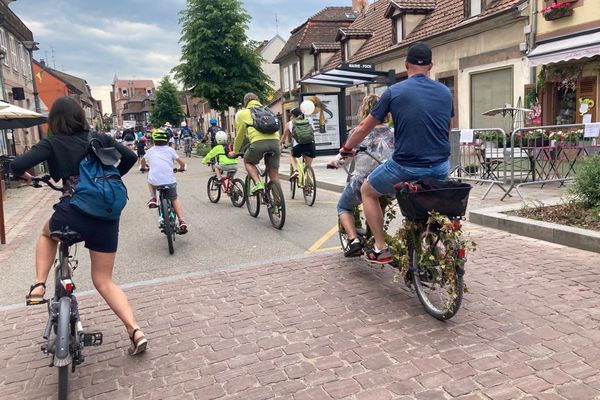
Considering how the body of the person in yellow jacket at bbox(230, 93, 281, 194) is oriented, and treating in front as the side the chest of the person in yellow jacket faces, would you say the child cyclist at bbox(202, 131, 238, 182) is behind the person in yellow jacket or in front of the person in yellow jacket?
in front

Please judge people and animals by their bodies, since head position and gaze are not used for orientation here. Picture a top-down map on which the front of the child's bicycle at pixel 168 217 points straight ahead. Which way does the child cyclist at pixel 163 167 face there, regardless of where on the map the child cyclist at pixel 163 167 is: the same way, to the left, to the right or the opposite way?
the same way

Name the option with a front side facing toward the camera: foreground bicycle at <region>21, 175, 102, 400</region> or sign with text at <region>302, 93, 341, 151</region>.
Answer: the sign with text

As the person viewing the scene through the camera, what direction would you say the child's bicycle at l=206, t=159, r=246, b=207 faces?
facing away from the viewer and to the left of the viewer

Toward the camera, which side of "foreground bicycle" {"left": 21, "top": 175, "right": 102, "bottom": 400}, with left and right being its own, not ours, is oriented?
back

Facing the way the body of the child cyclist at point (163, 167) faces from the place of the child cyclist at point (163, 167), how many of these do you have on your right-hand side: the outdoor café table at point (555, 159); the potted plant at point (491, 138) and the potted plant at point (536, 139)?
3

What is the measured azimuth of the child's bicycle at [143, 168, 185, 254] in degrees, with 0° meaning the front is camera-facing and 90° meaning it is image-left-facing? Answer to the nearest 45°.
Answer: approximately 180°

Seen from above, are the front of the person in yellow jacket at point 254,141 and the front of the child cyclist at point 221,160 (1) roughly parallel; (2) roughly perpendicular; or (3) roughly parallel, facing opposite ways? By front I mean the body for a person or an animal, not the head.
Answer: roughly parallel

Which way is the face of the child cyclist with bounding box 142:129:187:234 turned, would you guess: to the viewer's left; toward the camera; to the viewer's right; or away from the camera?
away from the camera

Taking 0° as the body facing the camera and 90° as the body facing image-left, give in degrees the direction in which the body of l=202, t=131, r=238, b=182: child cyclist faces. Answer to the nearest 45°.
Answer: approximately 135°

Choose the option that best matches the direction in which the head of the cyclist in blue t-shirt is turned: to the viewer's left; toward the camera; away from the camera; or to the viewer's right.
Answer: away from the camera

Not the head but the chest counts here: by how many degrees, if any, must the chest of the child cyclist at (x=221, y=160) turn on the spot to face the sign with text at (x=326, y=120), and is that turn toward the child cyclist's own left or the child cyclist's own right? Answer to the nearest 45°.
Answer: approximately 90° to the child cyclist's own right

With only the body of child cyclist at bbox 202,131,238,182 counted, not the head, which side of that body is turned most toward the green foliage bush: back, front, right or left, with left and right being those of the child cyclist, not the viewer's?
back

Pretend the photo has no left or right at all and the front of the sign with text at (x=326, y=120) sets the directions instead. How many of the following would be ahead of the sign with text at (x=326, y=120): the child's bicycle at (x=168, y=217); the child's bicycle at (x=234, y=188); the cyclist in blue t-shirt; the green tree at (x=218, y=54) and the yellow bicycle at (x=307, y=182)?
4

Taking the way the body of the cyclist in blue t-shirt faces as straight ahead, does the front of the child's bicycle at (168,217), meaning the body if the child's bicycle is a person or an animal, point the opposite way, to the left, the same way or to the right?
the same way

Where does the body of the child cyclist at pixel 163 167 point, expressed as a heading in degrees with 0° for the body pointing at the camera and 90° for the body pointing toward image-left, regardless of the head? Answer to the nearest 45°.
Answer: approximately 180°

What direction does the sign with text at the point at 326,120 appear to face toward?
toward the camera
